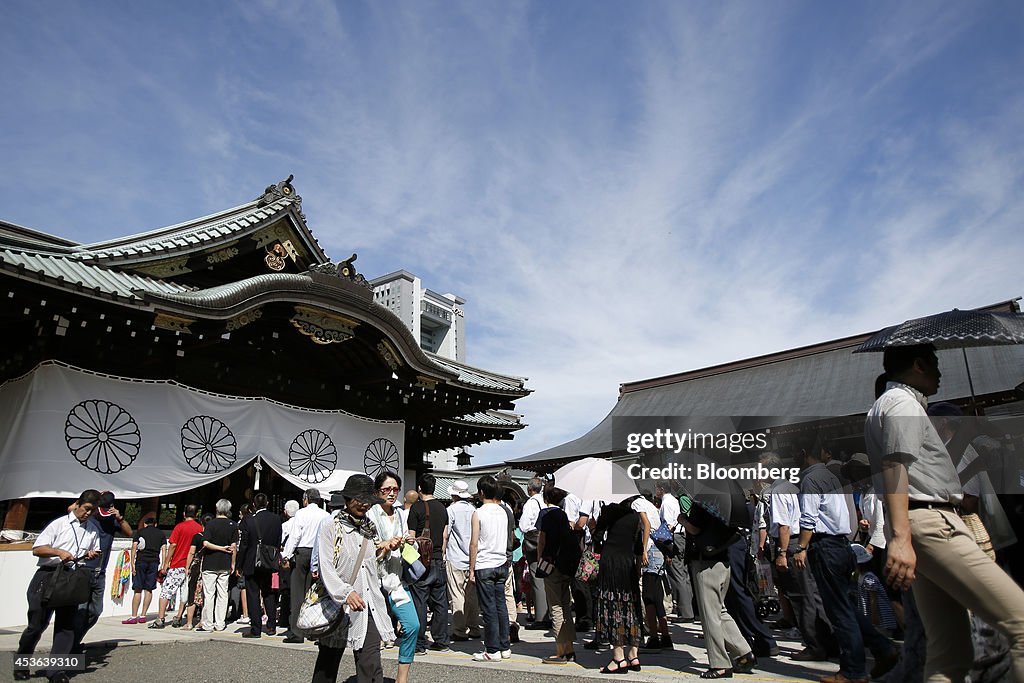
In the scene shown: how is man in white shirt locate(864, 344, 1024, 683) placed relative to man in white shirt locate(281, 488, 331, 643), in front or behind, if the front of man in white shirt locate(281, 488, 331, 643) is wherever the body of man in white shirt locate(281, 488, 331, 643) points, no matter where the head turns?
behind

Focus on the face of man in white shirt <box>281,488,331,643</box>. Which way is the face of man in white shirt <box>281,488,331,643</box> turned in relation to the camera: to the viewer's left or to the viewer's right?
to the viewer's left

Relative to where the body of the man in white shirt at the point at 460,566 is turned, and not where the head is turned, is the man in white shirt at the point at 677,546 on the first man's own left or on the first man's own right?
on the first man's own right

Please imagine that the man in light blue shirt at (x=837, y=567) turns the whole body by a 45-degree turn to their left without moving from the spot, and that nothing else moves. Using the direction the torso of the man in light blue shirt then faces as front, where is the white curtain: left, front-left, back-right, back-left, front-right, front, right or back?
front

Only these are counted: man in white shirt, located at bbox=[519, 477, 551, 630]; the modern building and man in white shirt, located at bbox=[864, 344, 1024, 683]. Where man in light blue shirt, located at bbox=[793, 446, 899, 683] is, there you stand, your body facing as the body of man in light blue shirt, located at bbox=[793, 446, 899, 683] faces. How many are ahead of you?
2

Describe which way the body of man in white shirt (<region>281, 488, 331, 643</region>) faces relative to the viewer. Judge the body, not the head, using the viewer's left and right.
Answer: facing away from the viewer and to the left of the viewer

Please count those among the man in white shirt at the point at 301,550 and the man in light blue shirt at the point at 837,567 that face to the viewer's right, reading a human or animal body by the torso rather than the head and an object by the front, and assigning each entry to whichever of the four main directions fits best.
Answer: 0

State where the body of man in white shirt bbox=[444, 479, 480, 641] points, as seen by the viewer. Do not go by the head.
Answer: away from the camera

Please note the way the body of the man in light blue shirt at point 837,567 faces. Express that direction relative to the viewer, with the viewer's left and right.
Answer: facing away from the viewer and to the left of the viewer

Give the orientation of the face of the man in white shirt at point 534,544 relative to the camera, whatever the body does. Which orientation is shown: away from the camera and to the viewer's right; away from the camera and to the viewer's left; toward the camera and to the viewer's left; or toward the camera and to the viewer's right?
away from the camera and to the viewer's left
